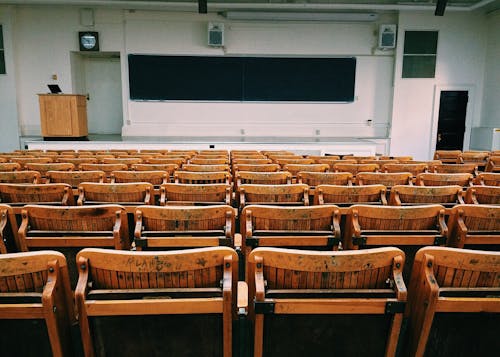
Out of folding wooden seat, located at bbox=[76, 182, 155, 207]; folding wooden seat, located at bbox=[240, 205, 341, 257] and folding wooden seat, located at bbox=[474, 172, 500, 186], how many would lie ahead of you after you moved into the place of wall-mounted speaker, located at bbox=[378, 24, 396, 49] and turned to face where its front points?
3

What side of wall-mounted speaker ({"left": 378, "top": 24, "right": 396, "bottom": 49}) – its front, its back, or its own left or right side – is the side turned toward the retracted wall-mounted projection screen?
right

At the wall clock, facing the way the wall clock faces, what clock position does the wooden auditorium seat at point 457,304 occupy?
The wooden auditorium seat is roughly at 12 o'clock from the wall clock.

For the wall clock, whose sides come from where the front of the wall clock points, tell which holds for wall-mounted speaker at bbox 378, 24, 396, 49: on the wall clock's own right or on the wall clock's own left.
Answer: on the wall clock's own left

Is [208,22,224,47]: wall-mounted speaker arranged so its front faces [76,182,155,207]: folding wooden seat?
yes

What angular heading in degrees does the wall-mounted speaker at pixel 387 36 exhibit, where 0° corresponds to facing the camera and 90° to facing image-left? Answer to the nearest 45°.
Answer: approximately 0°

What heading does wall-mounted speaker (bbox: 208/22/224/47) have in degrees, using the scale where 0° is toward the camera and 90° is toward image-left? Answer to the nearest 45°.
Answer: approximately 0°

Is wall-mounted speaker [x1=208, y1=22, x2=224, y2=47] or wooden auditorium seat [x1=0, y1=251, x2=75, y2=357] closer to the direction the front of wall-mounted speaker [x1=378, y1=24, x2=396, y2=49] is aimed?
the wooden auditorium seat
